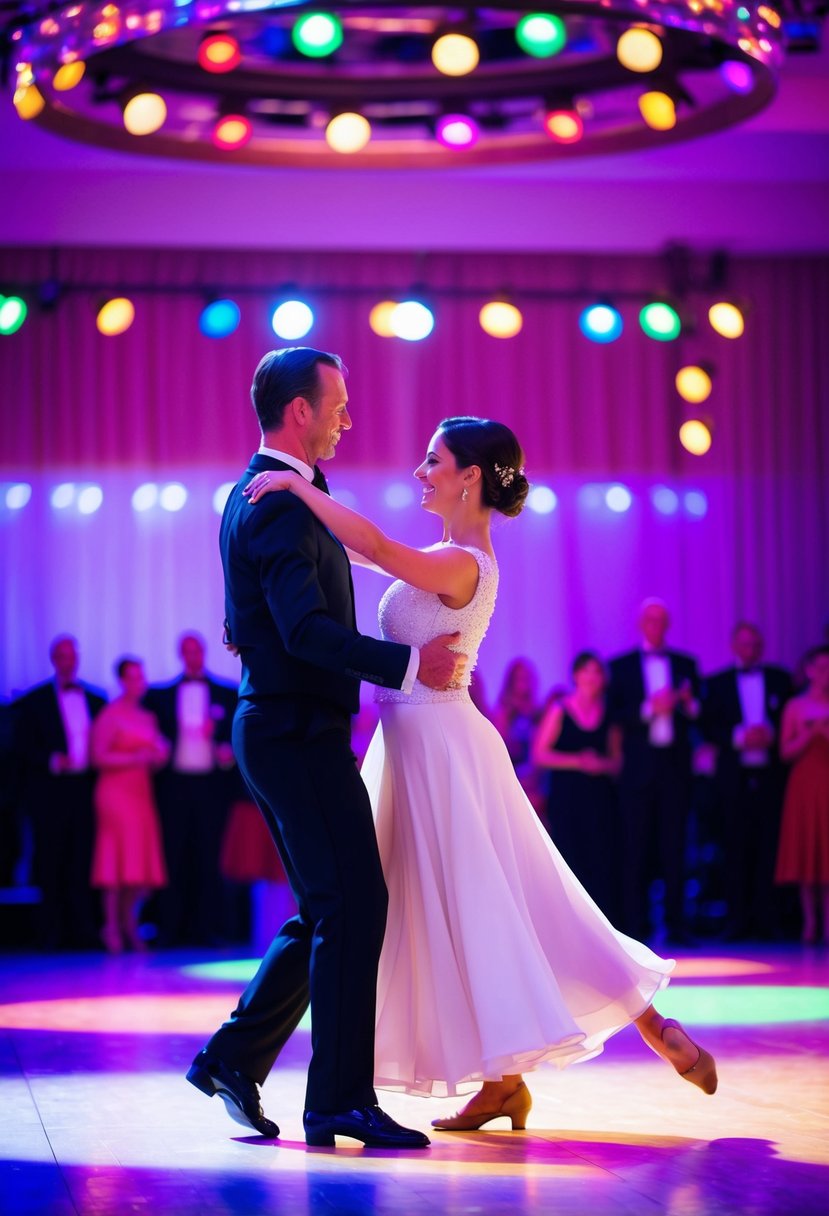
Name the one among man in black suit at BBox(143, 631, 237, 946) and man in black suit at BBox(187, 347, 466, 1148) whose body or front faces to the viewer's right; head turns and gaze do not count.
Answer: man in black suit at BBox(187, 347, 466, 1148)

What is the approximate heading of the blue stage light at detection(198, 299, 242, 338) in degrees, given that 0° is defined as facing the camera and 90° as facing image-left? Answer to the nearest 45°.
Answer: approximately 0°

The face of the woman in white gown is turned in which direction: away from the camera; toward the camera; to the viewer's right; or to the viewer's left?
to the viewer's left

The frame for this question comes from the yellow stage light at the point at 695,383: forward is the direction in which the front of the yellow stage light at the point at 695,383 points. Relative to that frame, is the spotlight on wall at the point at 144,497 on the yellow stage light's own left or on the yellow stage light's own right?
on the yellow stage light's own right

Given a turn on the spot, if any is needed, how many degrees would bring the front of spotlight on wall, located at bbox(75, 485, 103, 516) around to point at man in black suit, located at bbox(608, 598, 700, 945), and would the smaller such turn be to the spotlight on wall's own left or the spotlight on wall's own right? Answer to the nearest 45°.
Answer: approximately 45° to the spotlight on wall's own left
